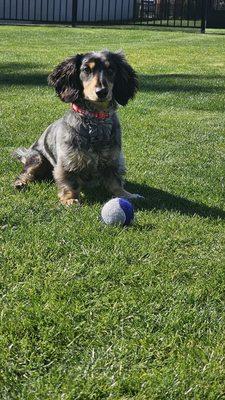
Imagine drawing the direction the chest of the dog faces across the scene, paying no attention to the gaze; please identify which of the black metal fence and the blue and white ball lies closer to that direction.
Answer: the blue and white ball

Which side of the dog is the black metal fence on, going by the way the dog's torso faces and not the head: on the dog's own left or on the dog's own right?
on the dog's own left

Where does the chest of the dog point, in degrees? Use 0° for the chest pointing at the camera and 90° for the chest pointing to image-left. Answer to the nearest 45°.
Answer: approximately 315°
